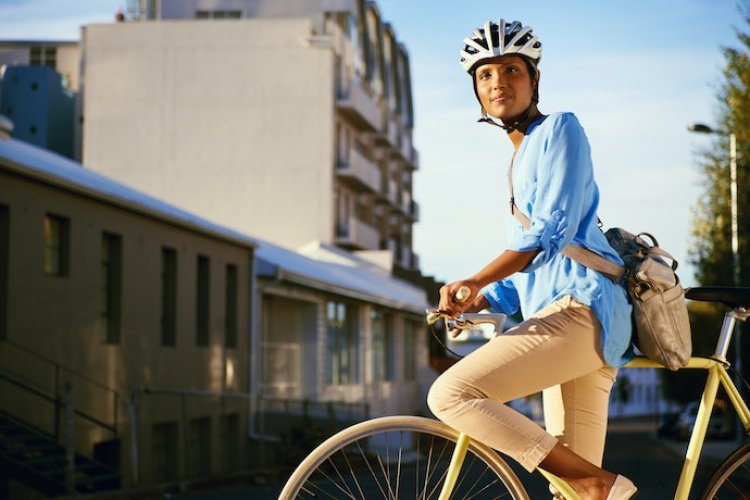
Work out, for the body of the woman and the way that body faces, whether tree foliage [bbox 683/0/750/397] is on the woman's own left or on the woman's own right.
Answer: on the woman's own right

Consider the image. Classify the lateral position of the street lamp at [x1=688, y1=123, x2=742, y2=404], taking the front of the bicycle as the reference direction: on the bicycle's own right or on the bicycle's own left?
on the bicycle's own right

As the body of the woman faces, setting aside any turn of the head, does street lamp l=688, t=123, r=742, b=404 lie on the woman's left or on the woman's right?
on the woman's right

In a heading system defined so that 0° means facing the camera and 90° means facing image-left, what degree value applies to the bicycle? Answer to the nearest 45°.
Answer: approximately 90°

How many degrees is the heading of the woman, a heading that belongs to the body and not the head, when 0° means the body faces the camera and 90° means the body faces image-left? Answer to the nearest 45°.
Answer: approximately 90°
